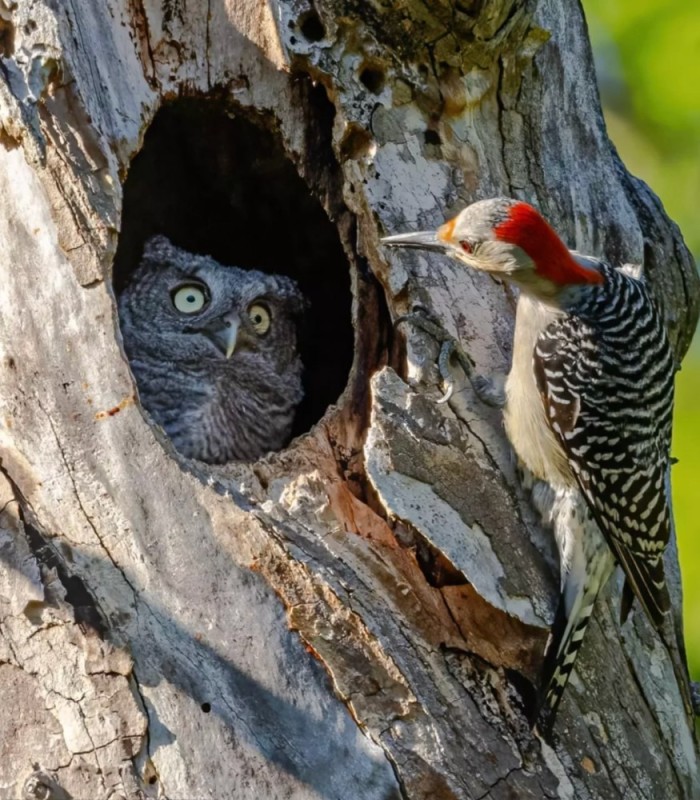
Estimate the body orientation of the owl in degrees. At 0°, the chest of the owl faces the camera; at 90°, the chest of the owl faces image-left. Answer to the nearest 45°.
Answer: approximately 315°

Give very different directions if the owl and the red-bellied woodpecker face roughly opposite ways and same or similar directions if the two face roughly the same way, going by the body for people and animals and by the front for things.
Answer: very different directions

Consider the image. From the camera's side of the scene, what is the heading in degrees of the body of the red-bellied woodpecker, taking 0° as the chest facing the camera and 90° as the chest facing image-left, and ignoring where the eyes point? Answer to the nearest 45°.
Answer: approximately 90°

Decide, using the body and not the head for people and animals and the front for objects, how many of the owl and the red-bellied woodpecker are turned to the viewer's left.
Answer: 1

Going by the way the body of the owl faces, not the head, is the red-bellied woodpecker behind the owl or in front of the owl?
in front
